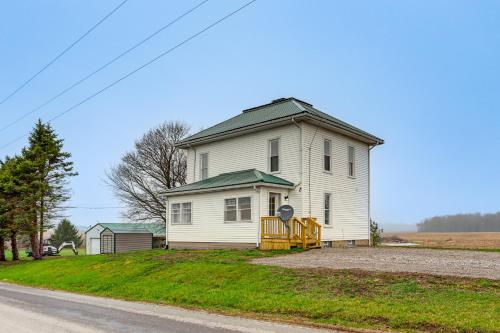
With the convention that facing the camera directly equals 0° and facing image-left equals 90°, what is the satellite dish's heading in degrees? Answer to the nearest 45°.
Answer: approximately 0°

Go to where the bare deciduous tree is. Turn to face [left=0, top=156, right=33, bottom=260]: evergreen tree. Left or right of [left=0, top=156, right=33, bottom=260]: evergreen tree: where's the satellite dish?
left
